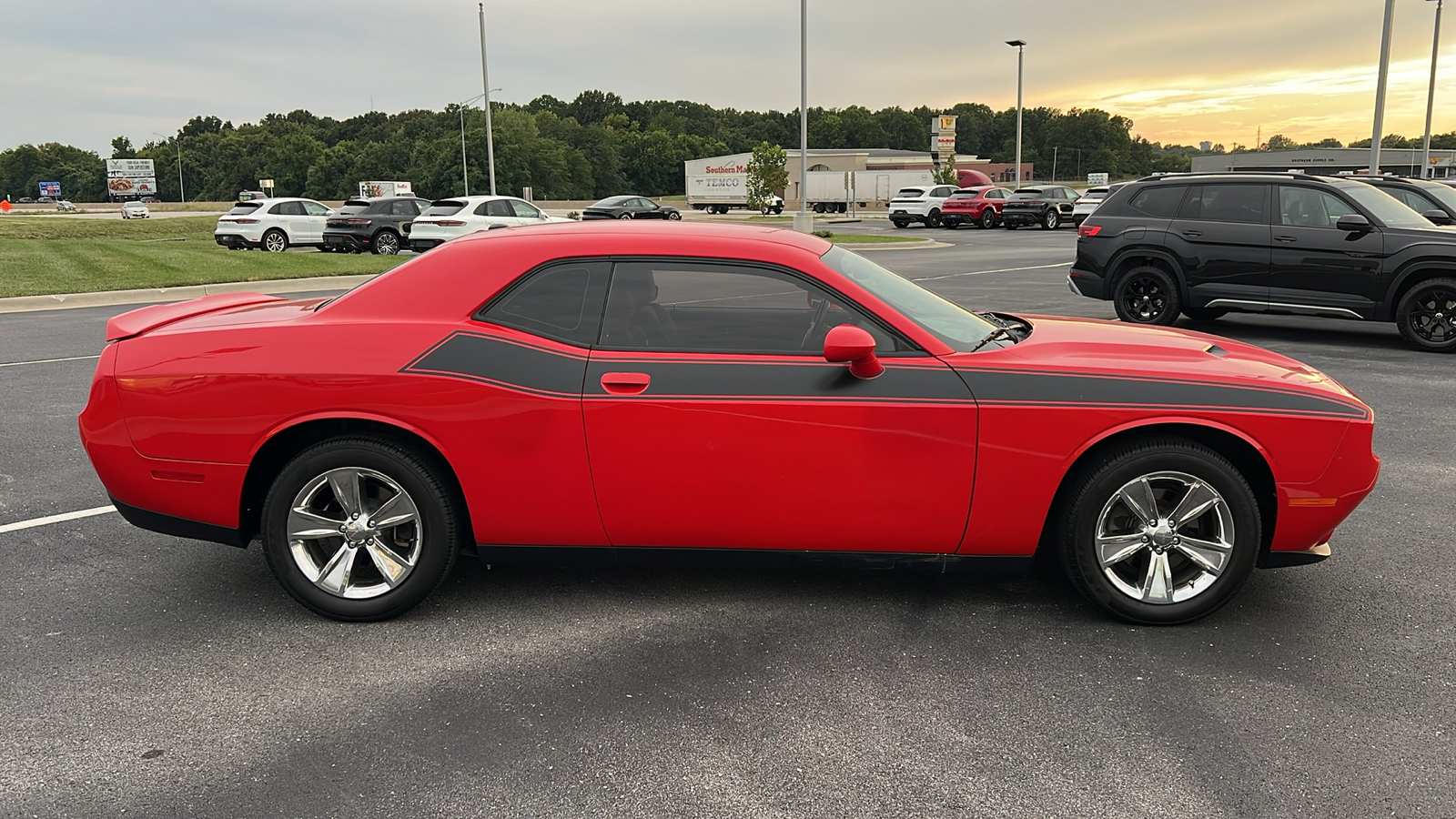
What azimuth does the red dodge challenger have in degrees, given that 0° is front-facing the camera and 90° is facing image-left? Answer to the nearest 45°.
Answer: approximately 270°

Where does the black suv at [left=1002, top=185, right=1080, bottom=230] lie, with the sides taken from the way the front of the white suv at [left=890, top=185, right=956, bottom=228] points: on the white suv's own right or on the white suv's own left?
on the white suv's own right

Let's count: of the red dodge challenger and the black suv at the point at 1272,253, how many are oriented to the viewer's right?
2

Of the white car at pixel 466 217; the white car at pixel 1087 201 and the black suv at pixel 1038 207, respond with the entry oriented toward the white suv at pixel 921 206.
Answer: the white car at pixel 466 217

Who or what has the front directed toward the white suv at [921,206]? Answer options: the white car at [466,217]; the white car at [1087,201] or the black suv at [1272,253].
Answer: the white car at [466,217]

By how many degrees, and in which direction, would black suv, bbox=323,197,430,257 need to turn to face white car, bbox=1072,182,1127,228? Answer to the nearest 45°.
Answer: approximately 45° to its right

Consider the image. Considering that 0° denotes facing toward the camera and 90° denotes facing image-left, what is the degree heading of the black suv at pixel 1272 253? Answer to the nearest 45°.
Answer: approximately 270°

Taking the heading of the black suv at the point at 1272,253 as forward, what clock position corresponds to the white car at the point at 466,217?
The white car is roughly at 7 o'clock from the black suv.

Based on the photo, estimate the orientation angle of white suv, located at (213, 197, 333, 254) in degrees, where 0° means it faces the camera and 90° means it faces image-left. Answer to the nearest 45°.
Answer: approximately 225°
